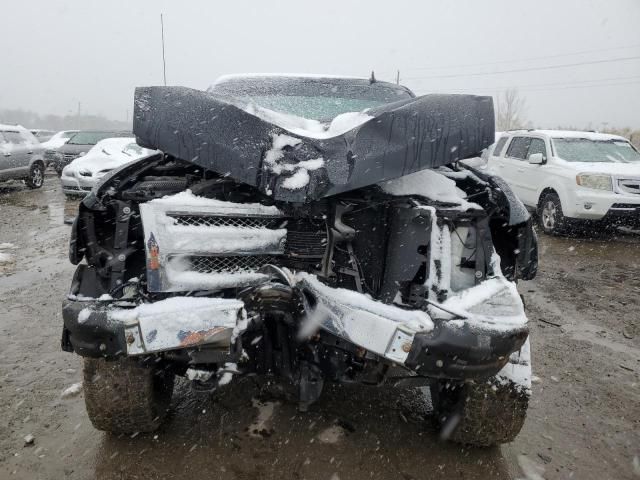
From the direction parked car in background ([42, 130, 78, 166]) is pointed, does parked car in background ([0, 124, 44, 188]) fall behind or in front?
in front

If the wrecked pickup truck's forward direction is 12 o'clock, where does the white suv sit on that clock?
The white suv is roughly at 7 o'clock from the wrecked pickup truck.

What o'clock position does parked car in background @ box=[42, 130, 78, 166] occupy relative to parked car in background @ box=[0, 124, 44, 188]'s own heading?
parked car in background @ box=[42, 130, 78, 166] is roughly at 5 o'clock from parked car in background @ box=[0, 124, 44, 188].

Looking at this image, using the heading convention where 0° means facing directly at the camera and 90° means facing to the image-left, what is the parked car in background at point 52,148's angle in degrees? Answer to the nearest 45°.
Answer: approximately 45°

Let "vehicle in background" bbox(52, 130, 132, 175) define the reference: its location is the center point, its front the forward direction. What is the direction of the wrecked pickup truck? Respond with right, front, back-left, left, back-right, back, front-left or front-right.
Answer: front-left

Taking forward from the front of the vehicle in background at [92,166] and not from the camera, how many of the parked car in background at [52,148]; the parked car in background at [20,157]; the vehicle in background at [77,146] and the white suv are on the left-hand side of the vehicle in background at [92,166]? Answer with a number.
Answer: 1

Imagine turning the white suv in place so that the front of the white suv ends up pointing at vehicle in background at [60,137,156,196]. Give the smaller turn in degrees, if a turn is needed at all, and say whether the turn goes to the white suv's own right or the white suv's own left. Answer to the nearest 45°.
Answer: approximately 135° to the white suv's own right

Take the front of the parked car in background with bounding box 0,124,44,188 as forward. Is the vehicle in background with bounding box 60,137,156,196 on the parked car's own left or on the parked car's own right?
on the parked car's own left

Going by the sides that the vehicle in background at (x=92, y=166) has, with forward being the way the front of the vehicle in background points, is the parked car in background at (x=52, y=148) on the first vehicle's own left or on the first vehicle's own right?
on the first vehicle's own right
